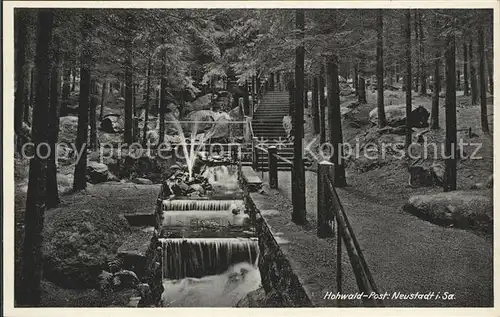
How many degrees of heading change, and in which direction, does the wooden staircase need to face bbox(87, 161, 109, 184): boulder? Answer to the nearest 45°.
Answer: approximately 45° to its right

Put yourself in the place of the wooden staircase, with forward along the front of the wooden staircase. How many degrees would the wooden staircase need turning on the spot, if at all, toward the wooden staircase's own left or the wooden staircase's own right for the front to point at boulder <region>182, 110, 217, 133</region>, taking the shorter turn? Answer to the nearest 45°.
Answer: approximately 135° to the wooden staircase's own right

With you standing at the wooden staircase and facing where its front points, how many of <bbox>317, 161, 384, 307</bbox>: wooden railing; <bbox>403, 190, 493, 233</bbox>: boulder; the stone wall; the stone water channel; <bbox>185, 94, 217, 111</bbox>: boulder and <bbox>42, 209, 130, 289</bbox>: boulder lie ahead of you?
5

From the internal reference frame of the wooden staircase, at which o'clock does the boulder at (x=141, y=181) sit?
The boulder is roughly at 1 o'clock from the wooden staircase.

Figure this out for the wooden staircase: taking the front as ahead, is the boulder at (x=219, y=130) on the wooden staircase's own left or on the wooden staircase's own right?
on the wooden staircase's own right

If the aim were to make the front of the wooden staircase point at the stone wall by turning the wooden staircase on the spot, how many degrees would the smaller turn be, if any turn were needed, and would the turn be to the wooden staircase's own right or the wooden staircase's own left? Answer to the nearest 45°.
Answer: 0° — it already faces it

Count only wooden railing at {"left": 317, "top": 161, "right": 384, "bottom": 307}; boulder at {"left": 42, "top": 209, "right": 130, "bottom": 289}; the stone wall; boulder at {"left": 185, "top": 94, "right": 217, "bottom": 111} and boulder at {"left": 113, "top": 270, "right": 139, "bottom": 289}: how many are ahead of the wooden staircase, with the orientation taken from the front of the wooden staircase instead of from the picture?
4

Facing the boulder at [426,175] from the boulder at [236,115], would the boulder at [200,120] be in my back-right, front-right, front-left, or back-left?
back-right

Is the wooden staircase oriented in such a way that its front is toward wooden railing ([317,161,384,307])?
yes

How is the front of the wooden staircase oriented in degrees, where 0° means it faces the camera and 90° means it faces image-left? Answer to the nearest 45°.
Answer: approximately 0°

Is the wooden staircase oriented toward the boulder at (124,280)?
yes

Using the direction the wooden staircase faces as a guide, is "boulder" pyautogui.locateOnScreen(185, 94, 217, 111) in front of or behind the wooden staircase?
behind
